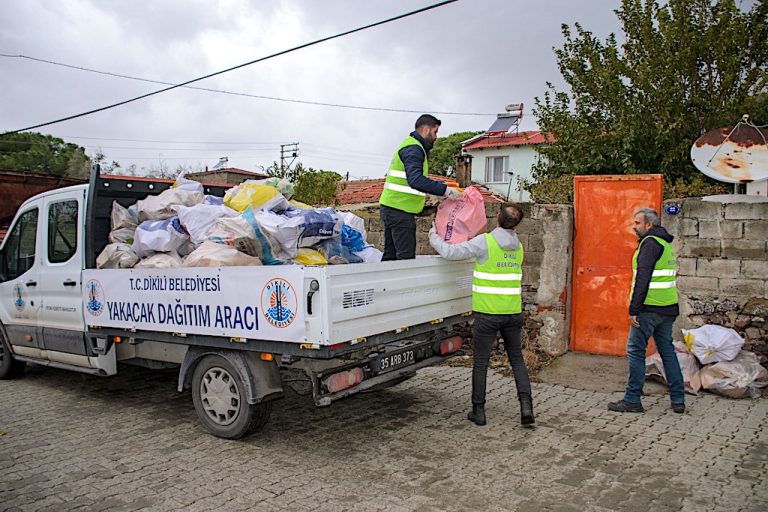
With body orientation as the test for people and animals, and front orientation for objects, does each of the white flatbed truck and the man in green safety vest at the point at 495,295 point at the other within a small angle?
no

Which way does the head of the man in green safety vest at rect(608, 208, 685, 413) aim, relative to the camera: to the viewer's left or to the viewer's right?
to the viewer's left

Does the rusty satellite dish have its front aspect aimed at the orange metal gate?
no

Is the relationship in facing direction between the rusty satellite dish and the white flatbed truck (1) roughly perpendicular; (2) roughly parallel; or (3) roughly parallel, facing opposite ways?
roughly perpendicular

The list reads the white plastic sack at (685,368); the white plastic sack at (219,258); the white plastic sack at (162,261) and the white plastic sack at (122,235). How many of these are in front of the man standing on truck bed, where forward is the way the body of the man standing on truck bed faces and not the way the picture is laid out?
1

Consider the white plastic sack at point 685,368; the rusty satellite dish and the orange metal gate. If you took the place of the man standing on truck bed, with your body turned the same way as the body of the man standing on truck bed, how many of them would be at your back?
0

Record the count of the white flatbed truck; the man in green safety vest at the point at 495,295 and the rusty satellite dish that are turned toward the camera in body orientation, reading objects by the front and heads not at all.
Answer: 1

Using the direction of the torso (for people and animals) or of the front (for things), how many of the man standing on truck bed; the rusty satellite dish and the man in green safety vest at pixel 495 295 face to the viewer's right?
1

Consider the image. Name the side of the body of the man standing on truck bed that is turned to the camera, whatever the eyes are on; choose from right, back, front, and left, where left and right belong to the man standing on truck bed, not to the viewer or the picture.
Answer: right

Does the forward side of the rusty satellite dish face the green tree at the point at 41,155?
no

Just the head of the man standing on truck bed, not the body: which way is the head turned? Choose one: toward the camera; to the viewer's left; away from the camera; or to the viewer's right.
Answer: to the viewer's right

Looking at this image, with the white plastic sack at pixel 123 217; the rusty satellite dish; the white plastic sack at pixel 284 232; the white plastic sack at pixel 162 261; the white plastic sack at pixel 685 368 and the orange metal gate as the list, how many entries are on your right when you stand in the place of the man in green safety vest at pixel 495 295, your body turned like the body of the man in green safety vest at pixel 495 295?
3

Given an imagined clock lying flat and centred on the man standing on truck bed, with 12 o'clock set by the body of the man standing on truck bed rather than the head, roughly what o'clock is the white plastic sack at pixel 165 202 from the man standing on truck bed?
The white plastic sack is roughly at 6 o'clock from the man standing on truck bed.

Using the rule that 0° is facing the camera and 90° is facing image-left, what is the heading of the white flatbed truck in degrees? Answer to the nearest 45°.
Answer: approximately 135°

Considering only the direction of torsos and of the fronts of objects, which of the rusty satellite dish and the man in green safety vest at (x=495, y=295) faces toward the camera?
the rusty satellite dish

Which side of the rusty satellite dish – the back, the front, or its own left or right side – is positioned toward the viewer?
front

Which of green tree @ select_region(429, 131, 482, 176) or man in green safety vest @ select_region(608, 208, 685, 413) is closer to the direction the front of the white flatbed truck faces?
the green tree

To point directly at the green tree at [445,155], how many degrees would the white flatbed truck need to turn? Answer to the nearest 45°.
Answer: approximately 90° to its right

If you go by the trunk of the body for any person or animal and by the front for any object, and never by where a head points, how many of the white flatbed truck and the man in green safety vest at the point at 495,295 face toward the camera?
0
